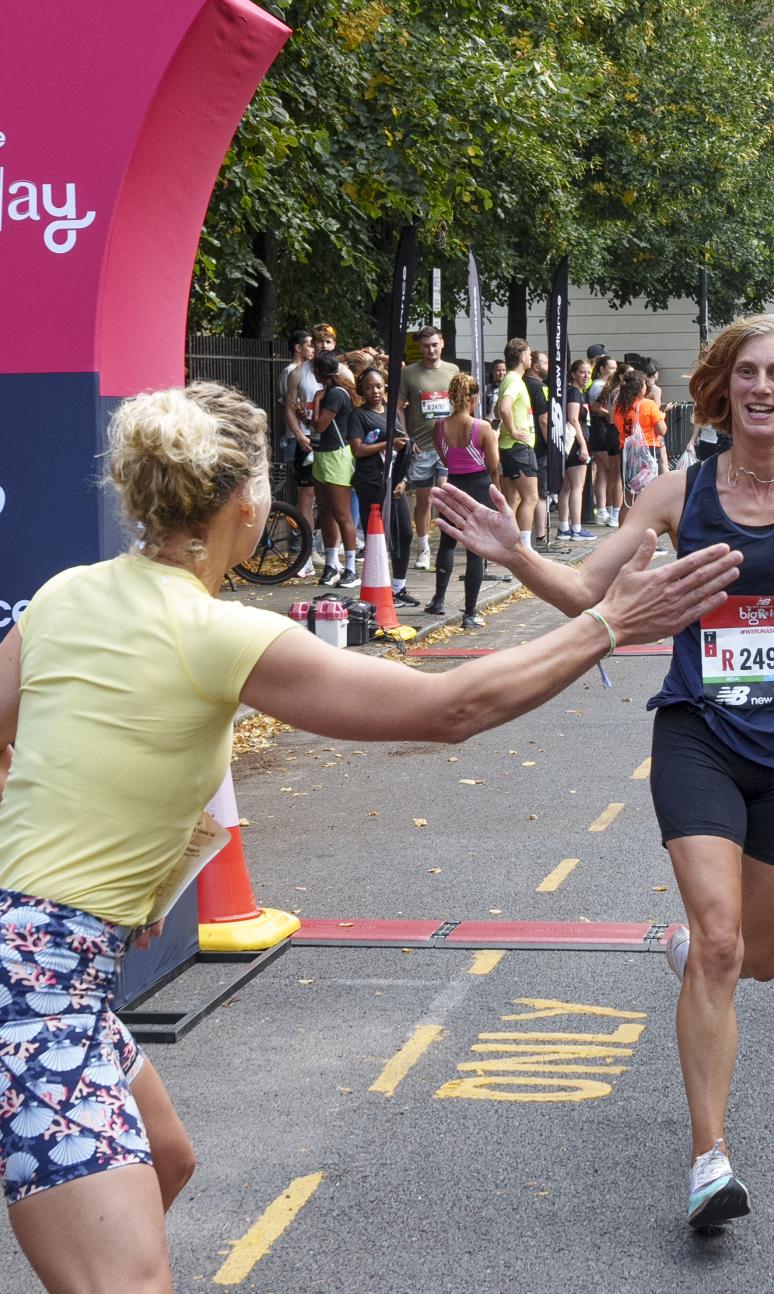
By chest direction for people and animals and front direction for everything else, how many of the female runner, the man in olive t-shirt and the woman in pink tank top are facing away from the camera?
1

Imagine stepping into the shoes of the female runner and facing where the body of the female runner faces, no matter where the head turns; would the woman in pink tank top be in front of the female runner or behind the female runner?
behind

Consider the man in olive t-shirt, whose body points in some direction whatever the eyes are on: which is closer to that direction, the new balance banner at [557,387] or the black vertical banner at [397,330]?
the black vertical banner

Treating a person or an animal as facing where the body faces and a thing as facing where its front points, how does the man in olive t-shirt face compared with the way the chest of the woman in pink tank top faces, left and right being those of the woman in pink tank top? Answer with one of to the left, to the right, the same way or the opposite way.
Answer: the opposite way

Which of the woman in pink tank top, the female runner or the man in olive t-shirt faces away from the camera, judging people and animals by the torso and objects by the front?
the woman in pink tank top

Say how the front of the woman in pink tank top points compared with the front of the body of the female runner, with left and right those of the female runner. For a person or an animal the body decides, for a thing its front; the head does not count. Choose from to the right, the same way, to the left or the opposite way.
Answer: the opposite way

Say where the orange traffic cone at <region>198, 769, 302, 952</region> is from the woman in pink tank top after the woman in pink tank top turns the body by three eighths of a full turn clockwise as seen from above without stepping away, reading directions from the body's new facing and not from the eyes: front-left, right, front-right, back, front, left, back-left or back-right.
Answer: front-right

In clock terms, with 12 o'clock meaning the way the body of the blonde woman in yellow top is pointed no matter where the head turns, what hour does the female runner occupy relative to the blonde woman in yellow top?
The female runner is roughly at 12 o'clock from the blonde woman in yellow top.

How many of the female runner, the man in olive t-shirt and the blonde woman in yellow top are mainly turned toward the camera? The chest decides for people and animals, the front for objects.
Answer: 2

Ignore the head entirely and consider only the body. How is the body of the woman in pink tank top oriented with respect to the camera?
away from the camera

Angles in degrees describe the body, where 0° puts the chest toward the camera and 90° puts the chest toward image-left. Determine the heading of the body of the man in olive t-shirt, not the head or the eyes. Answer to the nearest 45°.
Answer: approximately 0°

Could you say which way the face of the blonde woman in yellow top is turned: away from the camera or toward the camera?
away from the camera

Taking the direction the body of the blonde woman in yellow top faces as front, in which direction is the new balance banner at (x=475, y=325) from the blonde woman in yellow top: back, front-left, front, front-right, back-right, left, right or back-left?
front-left

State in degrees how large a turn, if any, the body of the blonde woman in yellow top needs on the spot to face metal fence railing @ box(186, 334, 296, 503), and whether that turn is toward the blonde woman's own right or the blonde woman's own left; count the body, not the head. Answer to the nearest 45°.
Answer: approximately 45° to the blonde woman's own left
